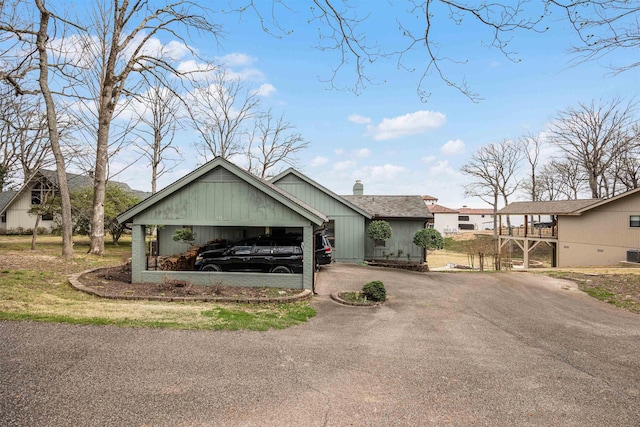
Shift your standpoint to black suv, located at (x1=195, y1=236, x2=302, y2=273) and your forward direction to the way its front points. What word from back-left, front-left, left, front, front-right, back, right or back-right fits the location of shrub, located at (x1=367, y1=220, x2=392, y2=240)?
back-right

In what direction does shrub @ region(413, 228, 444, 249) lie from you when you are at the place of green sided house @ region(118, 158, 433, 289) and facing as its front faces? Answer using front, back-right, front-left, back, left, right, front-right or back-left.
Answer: back-left

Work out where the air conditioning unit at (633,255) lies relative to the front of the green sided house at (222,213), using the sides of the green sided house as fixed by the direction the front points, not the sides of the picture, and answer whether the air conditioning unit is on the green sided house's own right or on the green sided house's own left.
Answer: on the green sided house's own left

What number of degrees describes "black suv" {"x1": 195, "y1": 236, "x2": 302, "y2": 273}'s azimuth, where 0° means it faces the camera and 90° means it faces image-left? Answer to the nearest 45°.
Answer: approximately 90°

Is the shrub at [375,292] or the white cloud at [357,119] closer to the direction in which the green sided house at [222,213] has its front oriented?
the shrub

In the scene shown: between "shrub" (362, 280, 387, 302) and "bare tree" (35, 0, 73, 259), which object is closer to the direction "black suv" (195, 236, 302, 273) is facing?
the bare tree

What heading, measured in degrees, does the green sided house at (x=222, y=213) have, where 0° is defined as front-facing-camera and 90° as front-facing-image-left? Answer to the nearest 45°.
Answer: approximately 0°
